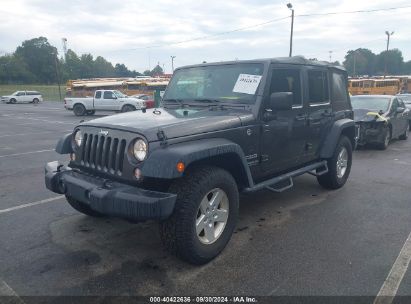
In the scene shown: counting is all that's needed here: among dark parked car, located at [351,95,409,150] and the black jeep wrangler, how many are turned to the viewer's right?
0

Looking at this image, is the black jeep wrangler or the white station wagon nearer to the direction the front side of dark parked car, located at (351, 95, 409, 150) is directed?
the black jeep wrangler

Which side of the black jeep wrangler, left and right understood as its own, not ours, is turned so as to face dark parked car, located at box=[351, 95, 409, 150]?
back

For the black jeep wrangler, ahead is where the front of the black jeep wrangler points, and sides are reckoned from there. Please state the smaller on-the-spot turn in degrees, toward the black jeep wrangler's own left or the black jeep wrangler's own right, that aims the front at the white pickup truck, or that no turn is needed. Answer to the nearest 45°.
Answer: approximately 135° to the black jeep wrangler's own right

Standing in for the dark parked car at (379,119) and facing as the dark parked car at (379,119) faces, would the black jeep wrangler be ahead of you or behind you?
ahead

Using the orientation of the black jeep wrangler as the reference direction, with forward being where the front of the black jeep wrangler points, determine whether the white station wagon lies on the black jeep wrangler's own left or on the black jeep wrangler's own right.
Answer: on the black jeep wrangler's own right

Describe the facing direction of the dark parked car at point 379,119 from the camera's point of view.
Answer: facing the viewer and to the left of the viewer

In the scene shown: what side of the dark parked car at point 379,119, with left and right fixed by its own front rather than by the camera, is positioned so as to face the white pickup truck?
right

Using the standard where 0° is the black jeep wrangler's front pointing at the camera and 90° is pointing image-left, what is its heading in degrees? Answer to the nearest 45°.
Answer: approximately 45°
